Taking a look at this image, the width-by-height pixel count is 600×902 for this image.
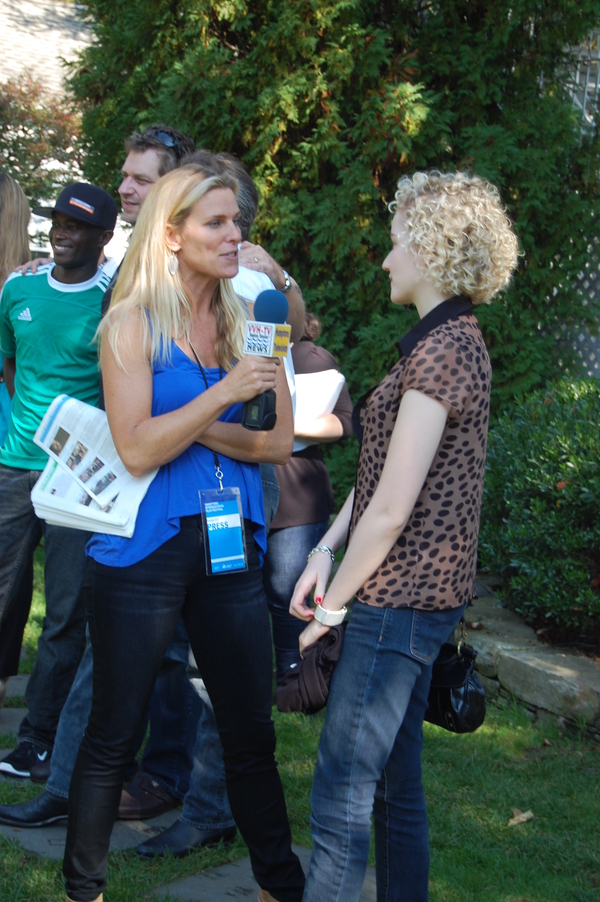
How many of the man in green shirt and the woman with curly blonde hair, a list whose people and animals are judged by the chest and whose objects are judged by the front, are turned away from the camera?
0

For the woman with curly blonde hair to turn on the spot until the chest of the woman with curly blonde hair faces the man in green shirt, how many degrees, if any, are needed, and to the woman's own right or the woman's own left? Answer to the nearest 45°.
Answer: approximately 45° to the woman's own right

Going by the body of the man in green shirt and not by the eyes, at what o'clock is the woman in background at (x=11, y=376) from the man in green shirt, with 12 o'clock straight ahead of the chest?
The woman in background is roughly at 4 o'clock from the man in green shirt.

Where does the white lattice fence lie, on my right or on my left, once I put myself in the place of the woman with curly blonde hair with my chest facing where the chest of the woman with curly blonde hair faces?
on my right

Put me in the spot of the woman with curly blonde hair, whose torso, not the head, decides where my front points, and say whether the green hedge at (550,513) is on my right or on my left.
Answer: on my right

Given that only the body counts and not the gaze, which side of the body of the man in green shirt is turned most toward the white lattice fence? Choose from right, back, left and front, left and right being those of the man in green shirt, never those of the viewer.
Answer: back

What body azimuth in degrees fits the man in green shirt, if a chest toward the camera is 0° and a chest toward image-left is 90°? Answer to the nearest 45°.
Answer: approximately 45°

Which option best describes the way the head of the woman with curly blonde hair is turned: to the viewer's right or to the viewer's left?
to the viewer's left

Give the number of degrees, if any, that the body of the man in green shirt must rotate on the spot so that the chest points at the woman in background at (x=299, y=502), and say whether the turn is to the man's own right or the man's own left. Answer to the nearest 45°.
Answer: approximately 135° to the man's own left

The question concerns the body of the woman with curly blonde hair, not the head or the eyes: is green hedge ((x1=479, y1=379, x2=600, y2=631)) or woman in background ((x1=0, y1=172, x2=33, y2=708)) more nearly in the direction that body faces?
the woman in background

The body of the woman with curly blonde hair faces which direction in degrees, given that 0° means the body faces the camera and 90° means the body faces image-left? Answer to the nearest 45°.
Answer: approximately 90°

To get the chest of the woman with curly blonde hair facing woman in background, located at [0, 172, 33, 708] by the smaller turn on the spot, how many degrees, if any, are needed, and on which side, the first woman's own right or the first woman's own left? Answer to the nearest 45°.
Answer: approximately 45° to the first woman's own right
